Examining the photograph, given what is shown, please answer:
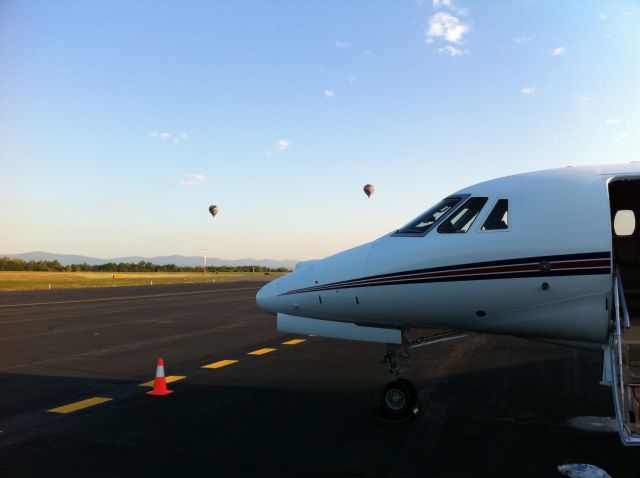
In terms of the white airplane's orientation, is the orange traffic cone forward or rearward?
forward

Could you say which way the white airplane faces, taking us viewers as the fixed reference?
facing to the left of the viewer
